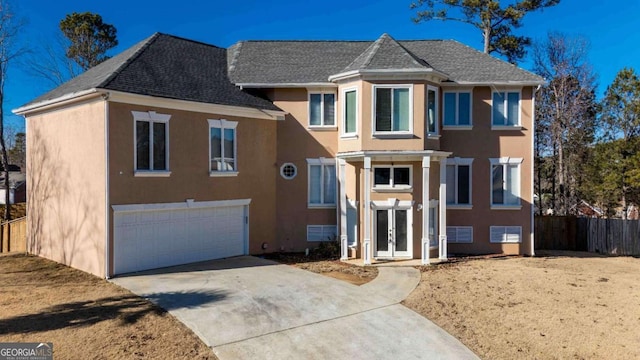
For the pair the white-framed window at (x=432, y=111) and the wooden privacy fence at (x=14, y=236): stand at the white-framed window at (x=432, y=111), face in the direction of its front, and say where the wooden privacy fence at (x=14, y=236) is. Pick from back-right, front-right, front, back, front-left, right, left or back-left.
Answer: back-right

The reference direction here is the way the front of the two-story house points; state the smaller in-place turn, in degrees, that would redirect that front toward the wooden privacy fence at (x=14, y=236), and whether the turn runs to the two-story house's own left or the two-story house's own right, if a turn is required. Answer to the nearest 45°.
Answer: approximately 90° to the two-story house's own right

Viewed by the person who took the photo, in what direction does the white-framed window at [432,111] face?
facing the viewer and to the right of the viewer

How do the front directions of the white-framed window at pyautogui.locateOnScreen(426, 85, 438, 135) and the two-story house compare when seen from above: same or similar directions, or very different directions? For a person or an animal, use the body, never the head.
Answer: same or similar directions

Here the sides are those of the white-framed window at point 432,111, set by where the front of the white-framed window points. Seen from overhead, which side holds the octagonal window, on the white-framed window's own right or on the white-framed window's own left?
on the white-framed window's own right

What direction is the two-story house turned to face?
toward the camera

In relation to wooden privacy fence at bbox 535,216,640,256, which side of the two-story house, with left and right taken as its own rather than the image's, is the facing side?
left

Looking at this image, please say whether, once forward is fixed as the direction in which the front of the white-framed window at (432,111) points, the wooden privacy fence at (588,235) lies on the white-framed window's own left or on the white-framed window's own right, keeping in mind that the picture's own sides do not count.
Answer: on the white-framed window's own left

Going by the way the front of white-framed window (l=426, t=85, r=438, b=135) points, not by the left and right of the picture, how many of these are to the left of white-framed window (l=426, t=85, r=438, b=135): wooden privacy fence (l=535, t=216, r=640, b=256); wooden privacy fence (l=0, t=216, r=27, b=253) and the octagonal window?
1
